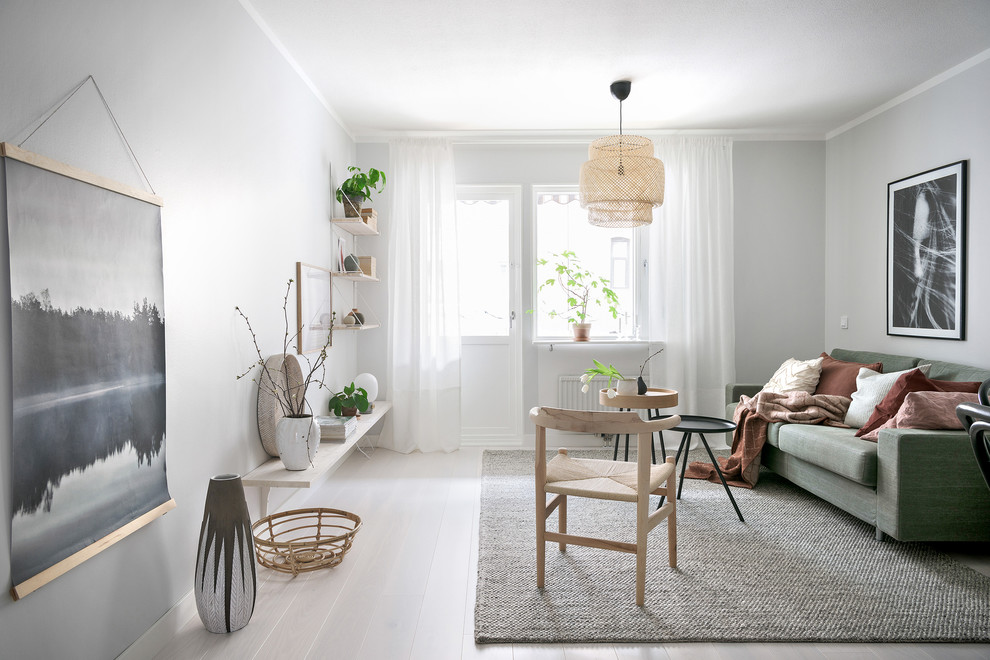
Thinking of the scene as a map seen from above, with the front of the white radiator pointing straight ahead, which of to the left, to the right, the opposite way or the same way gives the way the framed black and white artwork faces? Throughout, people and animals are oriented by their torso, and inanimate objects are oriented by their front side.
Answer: to the right

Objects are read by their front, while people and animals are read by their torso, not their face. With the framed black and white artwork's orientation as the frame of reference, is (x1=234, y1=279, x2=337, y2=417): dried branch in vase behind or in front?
in front

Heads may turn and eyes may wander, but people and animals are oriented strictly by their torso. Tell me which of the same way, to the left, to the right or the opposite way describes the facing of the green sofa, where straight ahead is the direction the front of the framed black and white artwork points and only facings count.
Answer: the same way

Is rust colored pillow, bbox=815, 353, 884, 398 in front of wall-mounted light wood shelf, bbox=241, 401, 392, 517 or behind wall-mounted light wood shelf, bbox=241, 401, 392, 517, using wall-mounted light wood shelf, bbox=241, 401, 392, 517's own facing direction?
in front

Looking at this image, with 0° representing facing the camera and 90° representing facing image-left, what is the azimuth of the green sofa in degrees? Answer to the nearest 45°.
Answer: approximately 45°

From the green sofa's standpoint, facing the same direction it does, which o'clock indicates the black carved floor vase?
The black carved floor vase is roughly at 12 o'clock from the green sofa.

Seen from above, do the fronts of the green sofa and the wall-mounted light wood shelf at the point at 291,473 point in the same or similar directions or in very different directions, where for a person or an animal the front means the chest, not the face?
very different directions

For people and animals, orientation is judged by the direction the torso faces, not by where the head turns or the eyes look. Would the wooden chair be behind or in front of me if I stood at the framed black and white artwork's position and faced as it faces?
in front

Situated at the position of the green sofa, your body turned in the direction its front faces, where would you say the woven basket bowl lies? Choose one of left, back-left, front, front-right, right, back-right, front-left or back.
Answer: front

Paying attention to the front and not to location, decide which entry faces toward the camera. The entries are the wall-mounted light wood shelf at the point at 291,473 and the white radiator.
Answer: the white radiator

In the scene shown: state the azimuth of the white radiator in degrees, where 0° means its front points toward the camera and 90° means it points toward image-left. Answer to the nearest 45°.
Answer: approximately 0°

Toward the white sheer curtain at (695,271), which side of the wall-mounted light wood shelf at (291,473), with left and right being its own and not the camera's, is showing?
front

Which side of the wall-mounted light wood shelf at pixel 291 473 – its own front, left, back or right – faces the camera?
right

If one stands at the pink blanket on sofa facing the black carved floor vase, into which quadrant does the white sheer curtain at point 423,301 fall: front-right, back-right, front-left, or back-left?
front-right

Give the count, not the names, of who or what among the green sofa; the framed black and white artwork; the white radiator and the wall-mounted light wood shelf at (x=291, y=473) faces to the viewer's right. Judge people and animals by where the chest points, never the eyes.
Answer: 1

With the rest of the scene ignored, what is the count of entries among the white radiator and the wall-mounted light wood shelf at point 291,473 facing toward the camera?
1

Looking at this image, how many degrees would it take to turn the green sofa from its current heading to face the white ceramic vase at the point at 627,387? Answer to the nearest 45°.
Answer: approximately 45° to its right

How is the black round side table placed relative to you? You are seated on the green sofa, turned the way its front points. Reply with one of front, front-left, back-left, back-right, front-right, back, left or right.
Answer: front-right

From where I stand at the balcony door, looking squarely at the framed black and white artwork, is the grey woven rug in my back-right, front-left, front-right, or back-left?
front-right
